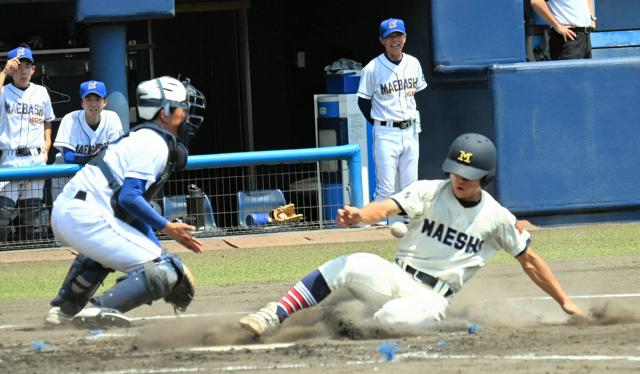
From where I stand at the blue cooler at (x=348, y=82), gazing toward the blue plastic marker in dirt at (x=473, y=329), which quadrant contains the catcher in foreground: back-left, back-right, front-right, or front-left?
front-right

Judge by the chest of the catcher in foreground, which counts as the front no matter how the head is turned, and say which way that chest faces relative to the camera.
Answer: to the viewer's right

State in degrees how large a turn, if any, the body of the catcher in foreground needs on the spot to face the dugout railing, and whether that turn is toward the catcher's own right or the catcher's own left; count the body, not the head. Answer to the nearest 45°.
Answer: approximately 90° to the catcher's own left

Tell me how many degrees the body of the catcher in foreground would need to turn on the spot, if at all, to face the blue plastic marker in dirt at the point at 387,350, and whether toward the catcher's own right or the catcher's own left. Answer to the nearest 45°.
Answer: approximately 45° to the catcher's own right

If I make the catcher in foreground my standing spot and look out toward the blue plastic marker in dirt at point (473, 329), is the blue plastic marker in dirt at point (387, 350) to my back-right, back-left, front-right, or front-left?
front-right

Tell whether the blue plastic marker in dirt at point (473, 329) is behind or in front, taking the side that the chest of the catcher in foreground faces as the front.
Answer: in front

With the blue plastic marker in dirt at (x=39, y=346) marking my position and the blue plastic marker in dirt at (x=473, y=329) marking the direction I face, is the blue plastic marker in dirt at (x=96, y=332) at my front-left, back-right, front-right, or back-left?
front-left

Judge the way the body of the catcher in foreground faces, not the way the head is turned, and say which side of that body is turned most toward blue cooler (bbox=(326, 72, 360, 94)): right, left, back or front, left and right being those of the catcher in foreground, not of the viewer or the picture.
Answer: left
